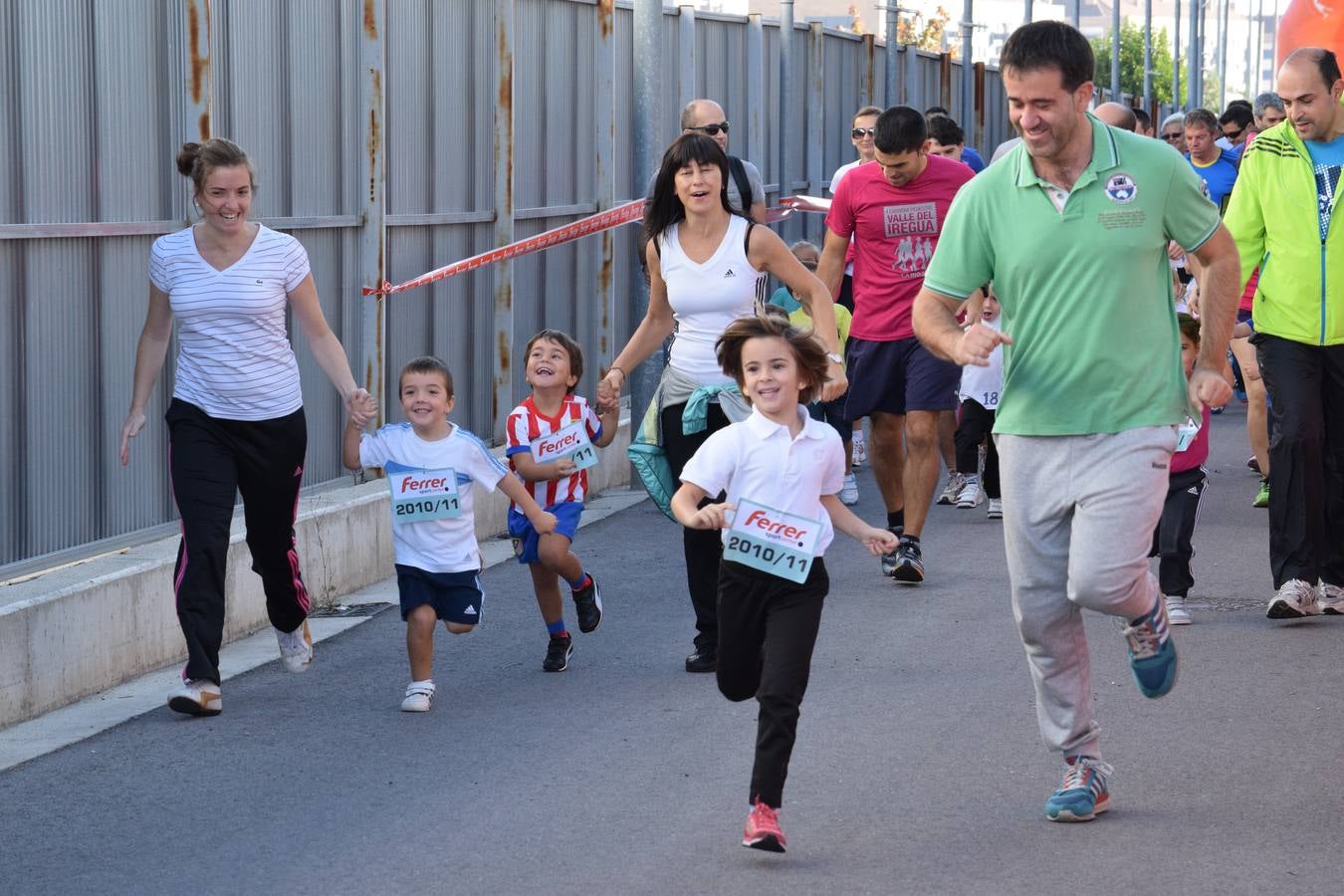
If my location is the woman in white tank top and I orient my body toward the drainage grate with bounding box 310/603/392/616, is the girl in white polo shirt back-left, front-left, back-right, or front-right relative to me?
back-left

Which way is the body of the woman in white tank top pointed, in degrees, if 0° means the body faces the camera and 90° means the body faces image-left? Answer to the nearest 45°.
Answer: approximately 0°

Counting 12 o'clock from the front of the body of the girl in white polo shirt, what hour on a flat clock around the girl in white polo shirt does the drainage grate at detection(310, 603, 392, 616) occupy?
The drainage grate is roughly at 5 o'clock from the girl in white polo shirt.

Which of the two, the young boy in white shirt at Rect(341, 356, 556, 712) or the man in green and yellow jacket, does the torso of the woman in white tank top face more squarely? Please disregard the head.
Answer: the young boy in white shirt

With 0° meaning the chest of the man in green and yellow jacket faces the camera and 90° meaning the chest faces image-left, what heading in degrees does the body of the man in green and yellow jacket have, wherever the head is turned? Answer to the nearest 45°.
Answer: approximately 0°

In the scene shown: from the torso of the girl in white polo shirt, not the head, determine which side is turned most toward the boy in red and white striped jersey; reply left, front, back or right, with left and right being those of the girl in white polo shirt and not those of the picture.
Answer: back
